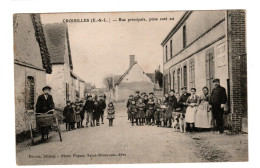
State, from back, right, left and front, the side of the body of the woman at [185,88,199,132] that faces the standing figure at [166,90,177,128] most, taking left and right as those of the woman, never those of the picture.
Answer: right

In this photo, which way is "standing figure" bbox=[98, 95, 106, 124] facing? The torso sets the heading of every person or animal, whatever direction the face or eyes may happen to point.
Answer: toward the camera

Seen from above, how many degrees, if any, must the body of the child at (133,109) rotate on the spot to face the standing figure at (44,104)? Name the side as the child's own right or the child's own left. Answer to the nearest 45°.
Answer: approximately 90° to the child's own right

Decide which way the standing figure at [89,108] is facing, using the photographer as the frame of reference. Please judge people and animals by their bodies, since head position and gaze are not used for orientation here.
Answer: facing the viewer

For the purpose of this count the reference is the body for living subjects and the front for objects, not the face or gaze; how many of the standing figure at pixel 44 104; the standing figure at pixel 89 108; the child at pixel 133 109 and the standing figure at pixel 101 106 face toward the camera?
4

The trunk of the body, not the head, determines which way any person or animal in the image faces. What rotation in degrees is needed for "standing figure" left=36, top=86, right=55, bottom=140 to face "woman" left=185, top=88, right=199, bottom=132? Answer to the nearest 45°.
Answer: approximately 90° to its left

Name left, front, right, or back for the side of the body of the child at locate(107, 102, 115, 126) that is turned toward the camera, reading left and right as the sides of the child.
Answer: front

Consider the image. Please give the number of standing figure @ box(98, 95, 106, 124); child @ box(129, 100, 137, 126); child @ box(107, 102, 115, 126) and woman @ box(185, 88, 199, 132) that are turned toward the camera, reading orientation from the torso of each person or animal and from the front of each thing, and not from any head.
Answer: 4
